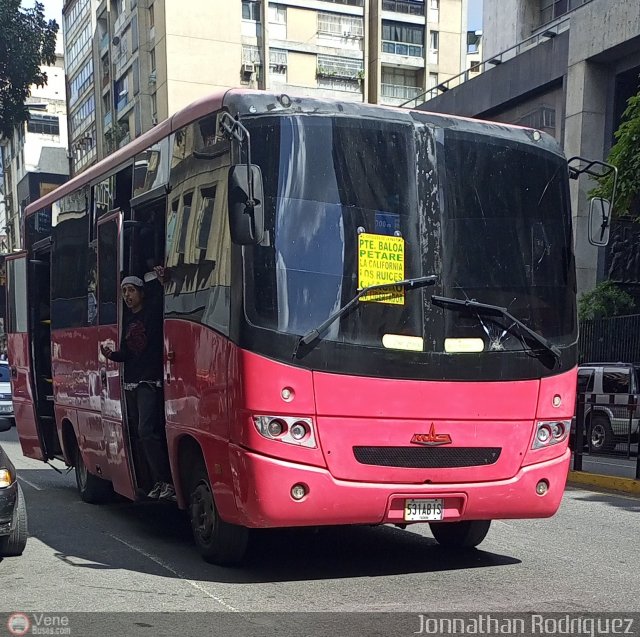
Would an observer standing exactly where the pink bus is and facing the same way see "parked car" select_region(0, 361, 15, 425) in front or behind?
behind

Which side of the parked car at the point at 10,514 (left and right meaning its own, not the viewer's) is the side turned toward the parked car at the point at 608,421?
left

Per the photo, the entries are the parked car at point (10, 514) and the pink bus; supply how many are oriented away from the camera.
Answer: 0

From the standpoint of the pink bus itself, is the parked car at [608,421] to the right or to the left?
on its left

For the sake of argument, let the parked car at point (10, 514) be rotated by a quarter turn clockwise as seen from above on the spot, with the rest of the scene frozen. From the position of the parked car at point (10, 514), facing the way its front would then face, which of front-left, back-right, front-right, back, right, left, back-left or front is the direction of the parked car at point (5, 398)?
back-right

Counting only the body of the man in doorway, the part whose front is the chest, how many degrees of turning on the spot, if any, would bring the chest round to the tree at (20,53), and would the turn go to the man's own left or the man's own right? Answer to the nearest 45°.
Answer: approximately 135° to the man's own right

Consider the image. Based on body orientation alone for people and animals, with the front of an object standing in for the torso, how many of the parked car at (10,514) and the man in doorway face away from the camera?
0

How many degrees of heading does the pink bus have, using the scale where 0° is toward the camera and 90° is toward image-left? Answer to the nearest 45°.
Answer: approximately 315°

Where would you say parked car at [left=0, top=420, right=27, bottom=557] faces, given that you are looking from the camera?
facing the viewer and to the right of the viewer
